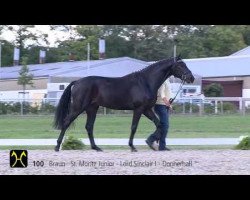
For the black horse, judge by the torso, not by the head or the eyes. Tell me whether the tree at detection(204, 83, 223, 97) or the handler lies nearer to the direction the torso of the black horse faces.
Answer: the handler

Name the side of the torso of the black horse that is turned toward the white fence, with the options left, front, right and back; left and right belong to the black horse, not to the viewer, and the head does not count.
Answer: left

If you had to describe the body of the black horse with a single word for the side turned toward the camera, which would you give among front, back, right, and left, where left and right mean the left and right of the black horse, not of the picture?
right

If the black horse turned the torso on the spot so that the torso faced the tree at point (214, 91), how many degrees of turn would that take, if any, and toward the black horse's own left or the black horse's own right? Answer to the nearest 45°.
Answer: approximately 90° to the black horse's own left

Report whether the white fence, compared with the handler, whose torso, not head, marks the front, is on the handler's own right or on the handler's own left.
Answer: on the handler's own left

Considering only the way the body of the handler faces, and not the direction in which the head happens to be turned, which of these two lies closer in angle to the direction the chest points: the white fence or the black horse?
the white fence

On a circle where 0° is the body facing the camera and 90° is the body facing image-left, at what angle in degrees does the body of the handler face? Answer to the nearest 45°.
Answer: approximately 270°

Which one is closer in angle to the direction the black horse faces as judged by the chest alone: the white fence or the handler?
the handler

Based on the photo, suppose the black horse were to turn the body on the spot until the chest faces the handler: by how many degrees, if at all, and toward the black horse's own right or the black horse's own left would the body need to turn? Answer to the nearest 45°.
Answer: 0° — it already faces them

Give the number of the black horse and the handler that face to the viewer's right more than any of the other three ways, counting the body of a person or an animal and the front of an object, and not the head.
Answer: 2

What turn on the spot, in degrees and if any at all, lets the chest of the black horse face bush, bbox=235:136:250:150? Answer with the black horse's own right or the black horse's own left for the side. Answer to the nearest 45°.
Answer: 0° — it already faces it
